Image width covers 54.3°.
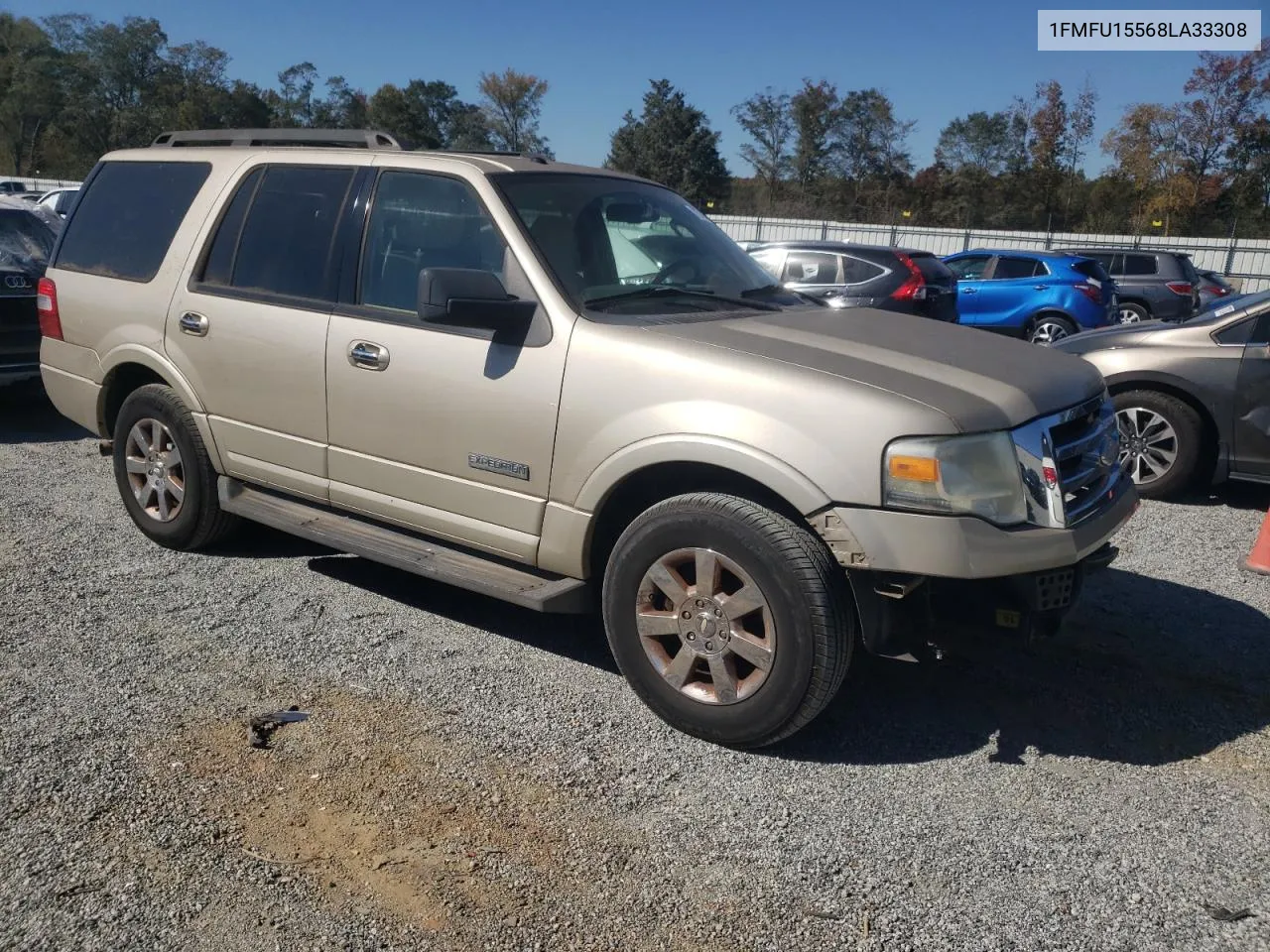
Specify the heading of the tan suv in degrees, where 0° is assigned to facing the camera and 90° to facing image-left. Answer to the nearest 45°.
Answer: approximately 315°

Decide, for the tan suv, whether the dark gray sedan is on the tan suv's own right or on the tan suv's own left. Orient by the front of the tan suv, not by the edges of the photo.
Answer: on the tan suv's own left

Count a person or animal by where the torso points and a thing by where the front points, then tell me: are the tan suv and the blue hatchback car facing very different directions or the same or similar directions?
very different directions

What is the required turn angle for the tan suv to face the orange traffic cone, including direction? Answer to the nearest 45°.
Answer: approximately 45° to its left

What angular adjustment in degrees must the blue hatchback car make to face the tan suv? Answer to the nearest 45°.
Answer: approximately 135° to its left

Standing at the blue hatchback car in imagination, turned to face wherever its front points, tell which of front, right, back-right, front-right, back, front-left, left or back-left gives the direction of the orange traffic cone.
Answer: back-left

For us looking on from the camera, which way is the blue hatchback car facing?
facing away from the viewer and to the left of the viewer

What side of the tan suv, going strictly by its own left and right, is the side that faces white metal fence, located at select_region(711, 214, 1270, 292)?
left

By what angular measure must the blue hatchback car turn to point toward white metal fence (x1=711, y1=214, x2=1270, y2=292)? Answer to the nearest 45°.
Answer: approximately 45° to its right

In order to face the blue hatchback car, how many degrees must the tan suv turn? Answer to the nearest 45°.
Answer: approximately 90° to its left
